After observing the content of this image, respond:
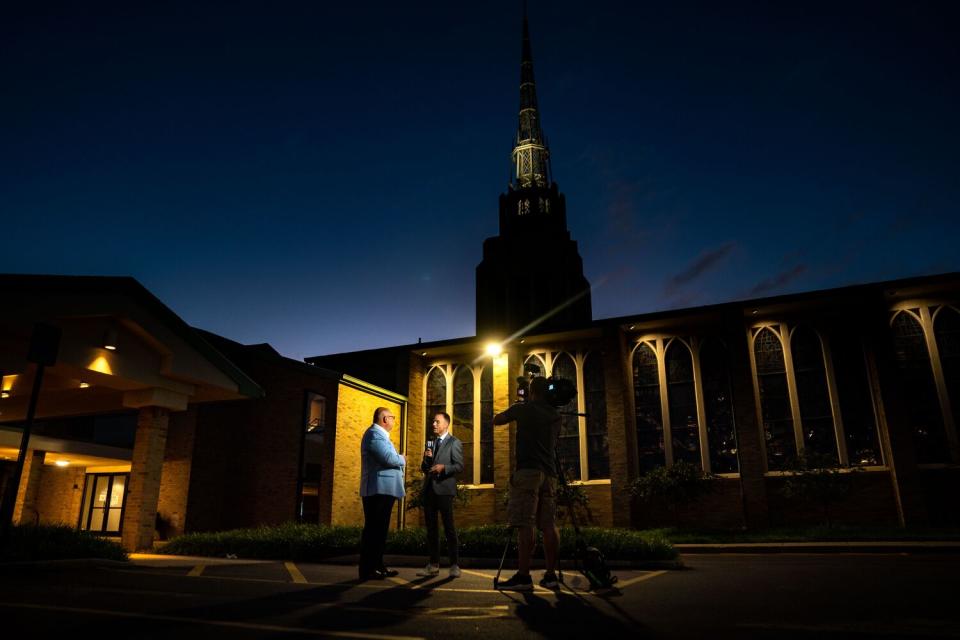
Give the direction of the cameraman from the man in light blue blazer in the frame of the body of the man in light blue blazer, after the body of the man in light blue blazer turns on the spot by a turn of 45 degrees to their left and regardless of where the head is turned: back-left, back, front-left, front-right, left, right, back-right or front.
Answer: right

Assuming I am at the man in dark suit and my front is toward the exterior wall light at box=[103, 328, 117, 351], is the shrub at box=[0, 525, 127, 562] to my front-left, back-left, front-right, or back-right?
front-left

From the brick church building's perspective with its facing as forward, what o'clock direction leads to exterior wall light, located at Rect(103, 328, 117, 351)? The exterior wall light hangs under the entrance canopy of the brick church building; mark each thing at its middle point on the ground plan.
The exterior wall light is roughly at 2 o'clock from the brick church building.

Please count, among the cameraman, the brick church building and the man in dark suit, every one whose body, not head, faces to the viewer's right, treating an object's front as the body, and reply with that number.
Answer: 0

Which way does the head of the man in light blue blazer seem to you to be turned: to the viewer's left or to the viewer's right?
to the viewer's right

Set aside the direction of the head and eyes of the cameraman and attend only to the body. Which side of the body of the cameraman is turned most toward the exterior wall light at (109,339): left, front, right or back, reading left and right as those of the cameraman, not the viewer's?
front

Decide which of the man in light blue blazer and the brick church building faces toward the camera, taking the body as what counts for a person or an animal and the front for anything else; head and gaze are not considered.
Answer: the brick church building

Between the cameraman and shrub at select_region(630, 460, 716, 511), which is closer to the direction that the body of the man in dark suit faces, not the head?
the cameraman

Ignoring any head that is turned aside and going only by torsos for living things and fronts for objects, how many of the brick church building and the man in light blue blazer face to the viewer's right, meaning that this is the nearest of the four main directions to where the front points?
1

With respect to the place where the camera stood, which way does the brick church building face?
facing the viewer

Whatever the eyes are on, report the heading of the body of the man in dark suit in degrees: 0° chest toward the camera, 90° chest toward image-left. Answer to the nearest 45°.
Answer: approximately 45°

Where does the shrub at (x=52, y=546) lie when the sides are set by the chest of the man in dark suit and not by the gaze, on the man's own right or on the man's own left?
on the man's own right

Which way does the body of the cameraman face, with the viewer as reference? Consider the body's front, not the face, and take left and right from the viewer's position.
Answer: facing away from the viewer and to the left of the viewer

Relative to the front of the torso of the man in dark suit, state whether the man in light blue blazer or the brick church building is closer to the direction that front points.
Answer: the man in light blue blazer

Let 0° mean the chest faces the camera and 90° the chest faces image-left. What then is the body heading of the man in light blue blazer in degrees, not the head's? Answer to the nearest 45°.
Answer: approximately 270°
